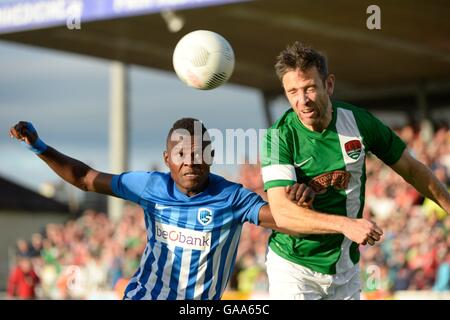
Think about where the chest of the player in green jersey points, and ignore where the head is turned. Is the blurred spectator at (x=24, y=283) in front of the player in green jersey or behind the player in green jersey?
behind

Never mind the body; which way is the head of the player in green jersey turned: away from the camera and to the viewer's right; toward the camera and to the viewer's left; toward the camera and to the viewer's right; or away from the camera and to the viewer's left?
toward the camera and to the viewer's left

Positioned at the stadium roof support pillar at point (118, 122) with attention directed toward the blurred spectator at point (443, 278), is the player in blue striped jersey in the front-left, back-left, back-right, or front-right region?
front-right

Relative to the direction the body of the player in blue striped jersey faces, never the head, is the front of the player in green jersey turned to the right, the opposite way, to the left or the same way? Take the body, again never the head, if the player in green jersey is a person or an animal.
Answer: the same way

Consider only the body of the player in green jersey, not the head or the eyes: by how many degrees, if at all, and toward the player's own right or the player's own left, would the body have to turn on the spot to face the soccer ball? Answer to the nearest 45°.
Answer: approximately 135° to the player's own right

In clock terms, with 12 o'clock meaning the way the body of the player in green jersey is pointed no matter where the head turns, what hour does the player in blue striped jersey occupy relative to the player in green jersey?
The player in blue striped jersey is roughly at 3 o'clock from the player in green jersey.

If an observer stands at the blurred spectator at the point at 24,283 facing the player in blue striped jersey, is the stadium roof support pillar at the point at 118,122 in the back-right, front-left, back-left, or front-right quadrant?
back-left

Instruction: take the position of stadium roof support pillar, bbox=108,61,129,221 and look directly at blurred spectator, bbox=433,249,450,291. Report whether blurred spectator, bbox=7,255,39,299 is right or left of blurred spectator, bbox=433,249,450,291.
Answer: right

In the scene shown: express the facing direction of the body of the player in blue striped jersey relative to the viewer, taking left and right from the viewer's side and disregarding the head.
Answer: facing the viewer

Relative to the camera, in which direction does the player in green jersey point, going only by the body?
toward the camera

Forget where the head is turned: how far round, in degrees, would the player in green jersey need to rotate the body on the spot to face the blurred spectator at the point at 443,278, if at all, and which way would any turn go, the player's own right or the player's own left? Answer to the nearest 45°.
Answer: approximately 180°

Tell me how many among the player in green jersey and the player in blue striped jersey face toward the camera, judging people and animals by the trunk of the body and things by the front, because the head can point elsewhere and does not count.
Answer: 2

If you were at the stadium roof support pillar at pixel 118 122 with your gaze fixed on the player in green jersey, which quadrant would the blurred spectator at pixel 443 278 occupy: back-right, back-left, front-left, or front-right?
front-left

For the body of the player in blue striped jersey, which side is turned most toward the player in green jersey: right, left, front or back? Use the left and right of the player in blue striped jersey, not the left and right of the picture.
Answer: left

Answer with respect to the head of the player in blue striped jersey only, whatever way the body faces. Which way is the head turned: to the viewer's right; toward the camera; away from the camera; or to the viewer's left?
toward the camera
